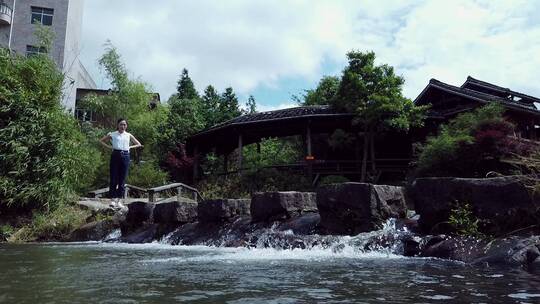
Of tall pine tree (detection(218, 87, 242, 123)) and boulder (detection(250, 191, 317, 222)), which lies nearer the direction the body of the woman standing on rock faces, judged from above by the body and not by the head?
the boulder

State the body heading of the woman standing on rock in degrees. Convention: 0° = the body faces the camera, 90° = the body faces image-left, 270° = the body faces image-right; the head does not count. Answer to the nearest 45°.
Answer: approximately 0°

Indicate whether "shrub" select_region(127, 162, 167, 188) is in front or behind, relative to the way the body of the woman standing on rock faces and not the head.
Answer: behind

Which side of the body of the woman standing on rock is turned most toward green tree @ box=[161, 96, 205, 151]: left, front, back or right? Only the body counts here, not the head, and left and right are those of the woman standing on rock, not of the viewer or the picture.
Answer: back

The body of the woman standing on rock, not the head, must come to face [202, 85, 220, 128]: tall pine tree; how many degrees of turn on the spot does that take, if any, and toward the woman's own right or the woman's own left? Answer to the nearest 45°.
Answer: approximately 180°

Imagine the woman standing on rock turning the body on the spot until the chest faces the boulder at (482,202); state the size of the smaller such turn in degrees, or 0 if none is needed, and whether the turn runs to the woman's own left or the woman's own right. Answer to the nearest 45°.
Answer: approximately 45° to the woman's own left

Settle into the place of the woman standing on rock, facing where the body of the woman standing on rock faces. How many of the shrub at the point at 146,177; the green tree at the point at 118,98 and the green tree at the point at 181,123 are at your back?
3

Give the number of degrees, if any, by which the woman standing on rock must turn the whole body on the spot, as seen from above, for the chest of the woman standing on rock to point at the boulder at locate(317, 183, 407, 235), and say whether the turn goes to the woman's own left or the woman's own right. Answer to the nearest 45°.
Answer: approximately 45° to the woman's own left

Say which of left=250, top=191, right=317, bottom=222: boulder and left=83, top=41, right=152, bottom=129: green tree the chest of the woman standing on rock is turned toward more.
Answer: the boulder

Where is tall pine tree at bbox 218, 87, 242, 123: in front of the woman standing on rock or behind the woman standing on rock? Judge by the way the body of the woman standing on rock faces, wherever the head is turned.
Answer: behind

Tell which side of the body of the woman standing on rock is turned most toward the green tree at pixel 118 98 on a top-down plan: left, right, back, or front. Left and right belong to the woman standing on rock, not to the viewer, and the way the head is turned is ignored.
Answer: back
